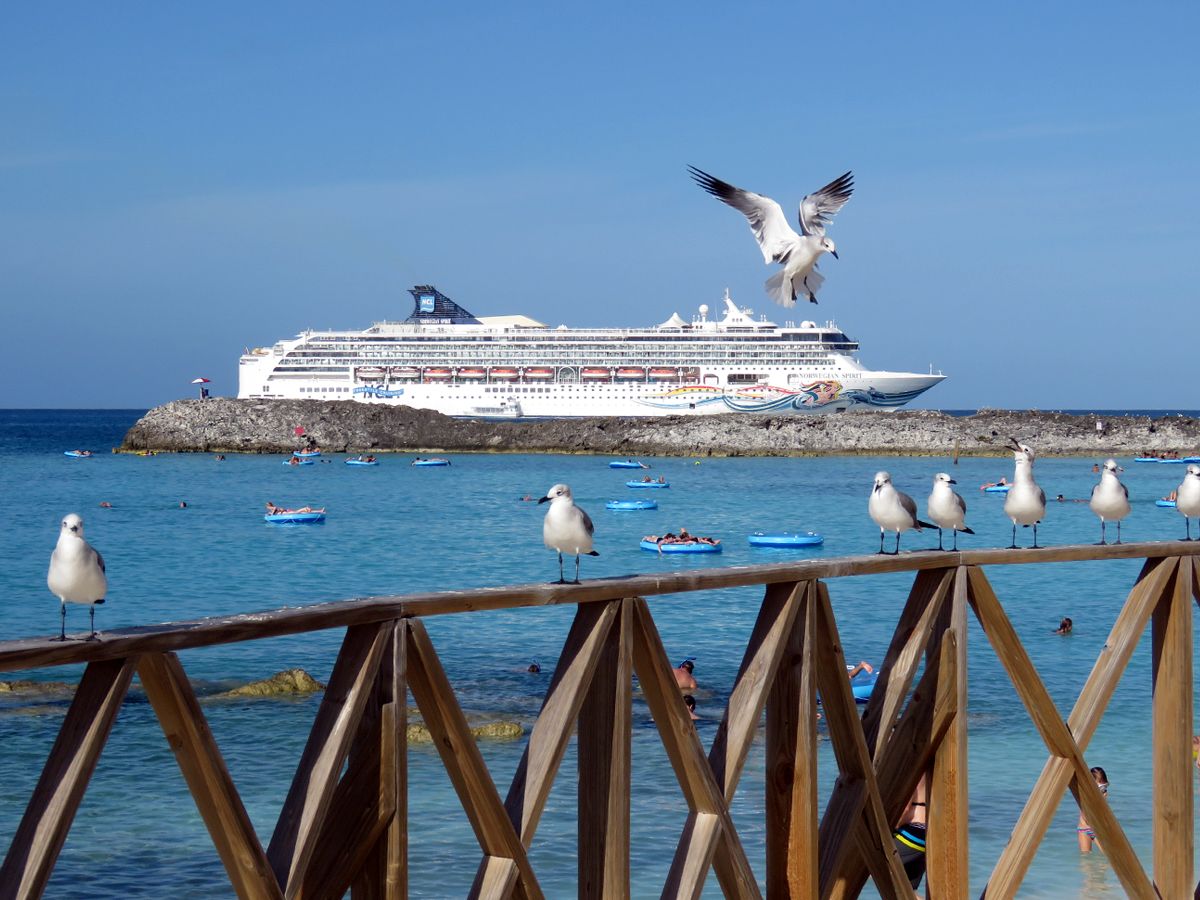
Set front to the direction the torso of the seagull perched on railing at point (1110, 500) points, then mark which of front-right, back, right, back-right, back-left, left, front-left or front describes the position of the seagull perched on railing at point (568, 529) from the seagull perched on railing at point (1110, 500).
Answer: front-right

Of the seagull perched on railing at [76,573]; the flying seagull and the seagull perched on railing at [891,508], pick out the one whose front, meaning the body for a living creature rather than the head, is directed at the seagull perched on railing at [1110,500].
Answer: the flying seagull

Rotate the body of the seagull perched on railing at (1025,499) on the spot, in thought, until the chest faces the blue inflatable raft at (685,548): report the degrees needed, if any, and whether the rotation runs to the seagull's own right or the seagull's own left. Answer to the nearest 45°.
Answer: approximately 180°

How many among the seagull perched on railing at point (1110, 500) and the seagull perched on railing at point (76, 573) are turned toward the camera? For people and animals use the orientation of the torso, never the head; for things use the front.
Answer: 2

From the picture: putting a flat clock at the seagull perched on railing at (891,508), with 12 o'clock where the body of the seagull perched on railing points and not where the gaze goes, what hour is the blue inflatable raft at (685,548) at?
The blue inflatable raft is roughly at 4 o'clock from the seagull perched on railing.

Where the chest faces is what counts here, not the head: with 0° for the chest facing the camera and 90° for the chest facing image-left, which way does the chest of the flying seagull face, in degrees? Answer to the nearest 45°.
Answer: approximately 315°

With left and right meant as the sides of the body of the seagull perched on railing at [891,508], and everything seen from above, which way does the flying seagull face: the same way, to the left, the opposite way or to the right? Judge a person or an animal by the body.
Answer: to the left

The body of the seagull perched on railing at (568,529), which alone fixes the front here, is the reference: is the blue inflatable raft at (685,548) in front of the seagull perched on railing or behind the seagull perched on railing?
behind

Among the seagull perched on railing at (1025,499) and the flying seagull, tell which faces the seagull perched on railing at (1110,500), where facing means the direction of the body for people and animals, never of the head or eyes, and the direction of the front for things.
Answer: the flying seagull

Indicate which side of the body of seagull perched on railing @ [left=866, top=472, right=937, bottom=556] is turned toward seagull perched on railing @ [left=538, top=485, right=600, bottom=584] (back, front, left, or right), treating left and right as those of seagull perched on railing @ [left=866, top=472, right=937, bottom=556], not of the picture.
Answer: front

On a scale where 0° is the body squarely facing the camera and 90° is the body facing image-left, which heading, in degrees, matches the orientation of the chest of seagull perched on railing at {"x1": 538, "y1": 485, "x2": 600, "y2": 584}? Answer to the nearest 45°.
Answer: approximately 45°
